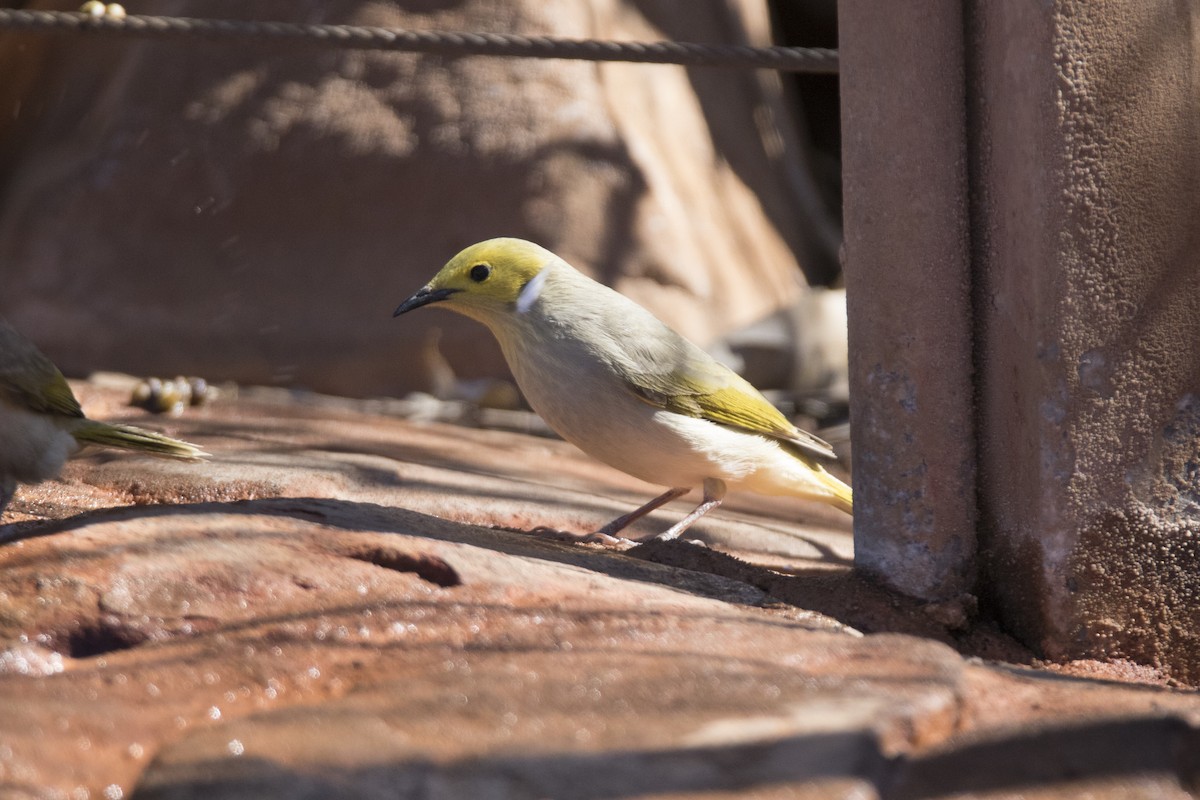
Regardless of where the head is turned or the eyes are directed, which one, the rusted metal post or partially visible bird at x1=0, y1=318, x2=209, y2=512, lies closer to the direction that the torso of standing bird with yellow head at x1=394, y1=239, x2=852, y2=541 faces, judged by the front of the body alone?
the partially visible bird

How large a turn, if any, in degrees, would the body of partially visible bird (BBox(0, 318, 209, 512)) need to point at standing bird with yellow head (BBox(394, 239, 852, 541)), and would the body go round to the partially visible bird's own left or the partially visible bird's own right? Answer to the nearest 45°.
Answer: approximately 180°

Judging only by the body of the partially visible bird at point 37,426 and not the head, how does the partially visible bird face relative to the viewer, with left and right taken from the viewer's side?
facing to the left of the viewer

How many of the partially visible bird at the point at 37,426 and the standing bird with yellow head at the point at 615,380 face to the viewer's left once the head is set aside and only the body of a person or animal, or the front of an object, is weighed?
2

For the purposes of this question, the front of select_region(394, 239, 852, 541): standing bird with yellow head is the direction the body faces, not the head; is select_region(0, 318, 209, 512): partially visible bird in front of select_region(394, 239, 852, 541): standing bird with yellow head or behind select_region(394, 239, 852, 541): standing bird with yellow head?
in front

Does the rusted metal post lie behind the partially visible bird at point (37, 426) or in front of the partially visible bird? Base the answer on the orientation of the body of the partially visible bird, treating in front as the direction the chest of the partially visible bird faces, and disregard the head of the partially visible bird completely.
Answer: behind

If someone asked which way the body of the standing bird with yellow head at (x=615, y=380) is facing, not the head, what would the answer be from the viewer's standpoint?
to the viewer's left

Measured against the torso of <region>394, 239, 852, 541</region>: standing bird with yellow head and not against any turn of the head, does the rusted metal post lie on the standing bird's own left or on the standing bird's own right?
on the standing bird's own left

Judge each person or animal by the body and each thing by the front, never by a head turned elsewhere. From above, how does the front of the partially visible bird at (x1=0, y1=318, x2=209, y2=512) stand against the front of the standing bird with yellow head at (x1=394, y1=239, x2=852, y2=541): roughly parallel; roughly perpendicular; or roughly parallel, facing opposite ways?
roughly parallel
